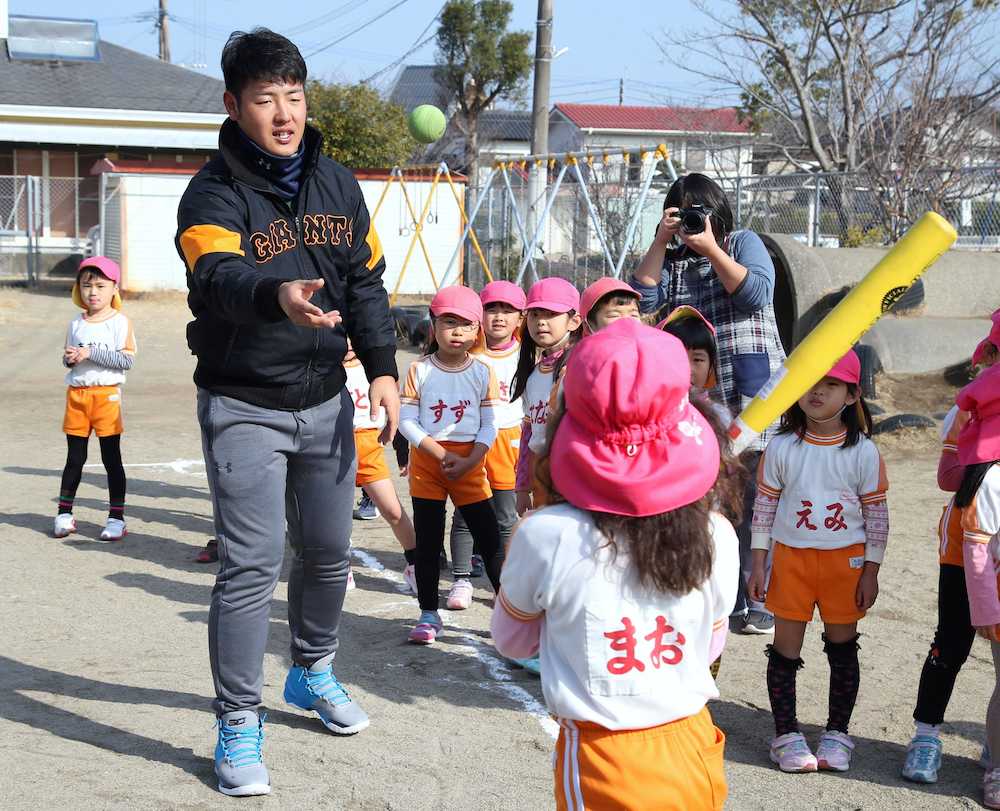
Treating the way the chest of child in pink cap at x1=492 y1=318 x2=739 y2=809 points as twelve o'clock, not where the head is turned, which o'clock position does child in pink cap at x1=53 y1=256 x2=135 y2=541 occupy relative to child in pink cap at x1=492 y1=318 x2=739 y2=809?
child in pink cap at x1=53 y1=256 x2=135 y2=541 is roughly at 11 o'clock from child in pink cap at x1=492 y1=318 x2=739 y2=809.

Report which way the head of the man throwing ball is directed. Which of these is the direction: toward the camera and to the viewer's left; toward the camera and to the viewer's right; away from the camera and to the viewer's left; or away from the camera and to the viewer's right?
toward the camera and to the viewer's right

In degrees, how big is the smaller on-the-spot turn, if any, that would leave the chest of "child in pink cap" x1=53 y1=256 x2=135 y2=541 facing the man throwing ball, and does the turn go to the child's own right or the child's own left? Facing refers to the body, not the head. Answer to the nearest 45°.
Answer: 0° — they already face them

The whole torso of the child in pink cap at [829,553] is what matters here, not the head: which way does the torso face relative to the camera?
toward the camera

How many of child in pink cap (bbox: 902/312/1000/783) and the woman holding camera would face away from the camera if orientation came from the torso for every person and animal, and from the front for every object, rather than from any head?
0

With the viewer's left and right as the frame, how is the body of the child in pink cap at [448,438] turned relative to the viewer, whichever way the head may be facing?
facing the viewer

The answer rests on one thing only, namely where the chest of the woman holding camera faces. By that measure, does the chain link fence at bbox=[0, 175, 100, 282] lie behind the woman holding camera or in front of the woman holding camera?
behind

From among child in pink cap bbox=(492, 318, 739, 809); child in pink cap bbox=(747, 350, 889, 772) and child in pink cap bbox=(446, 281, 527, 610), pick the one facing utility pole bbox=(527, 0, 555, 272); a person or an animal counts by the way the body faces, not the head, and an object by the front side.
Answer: child in pink cap bbox=(492, 318, 739, 809)

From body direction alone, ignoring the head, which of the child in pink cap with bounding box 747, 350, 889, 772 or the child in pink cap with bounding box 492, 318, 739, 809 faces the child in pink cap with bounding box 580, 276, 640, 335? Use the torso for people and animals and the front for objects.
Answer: the child in pink cap with bounding box 492, 318, 739, 809

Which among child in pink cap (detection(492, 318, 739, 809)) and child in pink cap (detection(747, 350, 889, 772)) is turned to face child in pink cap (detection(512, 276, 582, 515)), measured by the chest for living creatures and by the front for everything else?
child in pink cap (detection(492, 318, 739, 809))

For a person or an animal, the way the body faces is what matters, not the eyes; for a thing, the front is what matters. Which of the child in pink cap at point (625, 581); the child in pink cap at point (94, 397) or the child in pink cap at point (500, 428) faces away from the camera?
the child in pink cap at point (625, 581)

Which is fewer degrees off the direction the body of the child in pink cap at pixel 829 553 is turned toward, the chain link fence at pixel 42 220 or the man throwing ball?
the man throwing ball

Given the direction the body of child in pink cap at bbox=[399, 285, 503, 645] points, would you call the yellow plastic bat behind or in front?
in front

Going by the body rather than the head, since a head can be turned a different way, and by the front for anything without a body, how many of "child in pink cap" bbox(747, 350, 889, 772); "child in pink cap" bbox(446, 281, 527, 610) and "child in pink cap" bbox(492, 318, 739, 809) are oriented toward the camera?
2

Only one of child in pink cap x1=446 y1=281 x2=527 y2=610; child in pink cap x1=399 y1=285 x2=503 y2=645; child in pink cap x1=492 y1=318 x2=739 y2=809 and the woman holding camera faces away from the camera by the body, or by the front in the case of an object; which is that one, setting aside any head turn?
child in pink cap x1=492 y1=318 x2=739 y2=809

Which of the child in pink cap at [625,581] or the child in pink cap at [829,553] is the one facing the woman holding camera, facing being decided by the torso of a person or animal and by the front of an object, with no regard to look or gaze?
the child in pink cap at [625,581]
